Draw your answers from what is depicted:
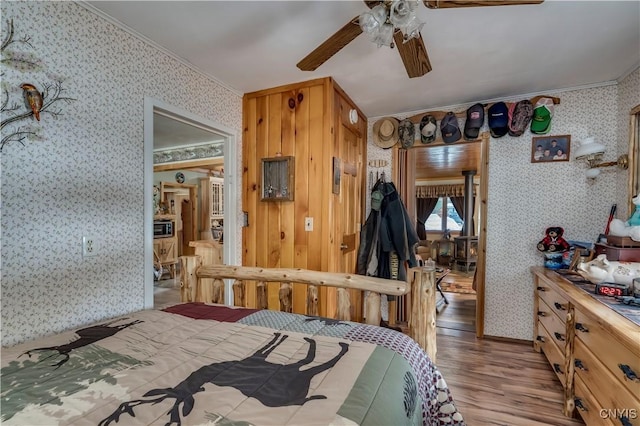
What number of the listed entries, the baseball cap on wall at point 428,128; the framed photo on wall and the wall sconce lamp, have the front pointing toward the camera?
2

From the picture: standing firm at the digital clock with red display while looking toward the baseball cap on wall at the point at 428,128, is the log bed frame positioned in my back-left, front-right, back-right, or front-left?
front-left

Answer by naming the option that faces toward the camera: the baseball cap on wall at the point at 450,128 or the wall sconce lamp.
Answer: the baseball cap on wall

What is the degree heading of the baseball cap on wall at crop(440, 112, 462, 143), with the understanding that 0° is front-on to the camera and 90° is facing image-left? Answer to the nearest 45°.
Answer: approximately 0°

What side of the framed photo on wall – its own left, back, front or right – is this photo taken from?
front

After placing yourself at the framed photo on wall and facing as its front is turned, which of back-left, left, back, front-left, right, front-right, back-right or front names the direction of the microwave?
right

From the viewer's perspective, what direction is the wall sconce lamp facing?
to the viewer's left

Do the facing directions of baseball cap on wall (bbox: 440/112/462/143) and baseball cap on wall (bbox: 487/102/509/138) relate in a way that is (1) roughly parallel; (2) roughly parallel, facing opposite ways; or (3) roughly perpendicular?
roughly parallel

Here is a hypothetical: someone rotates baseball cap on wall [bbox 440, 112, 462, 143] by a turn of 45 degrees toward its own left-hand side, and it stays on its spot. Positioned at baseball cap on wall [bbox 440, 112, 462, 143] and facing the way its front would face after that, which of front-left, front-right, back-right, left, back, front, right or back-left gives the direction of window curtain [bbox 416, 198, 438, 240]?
back-left

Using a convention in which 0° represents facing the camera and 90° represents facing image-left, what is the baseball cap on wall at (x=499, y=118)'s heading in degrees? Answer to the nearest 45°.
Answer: approximately 0°

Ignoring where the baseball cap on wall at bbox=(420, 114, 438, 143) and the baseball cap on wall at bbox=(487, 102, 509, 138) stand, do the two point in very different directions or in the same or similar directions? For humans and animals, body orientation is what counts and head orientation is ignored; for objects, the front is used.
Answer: same or similar directions

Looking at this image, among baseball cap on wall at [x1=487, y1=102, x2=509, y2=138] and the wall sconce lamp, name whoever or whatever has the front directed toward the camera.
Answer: the baseball cap on wall

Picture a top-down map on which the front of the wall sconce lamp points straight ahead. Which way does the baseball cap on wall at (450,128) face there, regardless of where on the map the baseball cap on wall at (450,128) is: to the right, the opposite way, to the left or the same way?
to the left

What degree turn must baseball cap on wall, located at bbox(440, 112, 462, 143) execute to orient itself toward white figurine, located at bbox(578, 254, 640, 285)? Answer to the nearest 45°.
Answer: approximately 45° to its left

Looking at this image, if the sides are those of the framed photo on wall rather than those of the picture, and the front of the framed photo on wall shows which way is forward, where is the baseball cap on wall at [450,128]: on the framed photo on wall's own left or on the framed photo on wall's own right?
on the framed photo on wall's own right

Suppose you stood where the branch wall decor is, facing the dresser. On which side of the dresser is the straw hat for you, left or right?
left

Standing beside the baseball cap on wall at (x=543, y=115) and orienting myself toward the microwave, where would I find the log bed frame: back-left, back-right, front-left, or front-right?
front-left

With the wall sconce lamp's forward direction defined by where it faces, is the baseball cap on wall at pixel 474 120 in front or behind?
in front

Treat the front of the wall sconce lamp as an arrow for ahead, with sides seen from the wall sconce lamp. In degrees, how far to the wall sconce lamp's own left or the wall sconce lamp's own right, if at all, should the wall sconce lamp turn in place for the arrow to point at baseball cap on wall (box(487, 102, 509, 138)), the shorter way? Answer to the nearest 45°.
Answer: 0° — it already faces it

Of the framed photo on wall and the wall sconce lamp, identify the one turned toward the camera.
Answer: the framed photo on wall

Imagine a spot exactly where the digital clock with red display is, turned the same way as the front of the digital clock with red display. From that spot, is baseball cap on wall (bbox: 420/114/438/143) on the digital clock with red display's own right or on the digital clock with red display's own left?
on the digital clock with red display's own right
